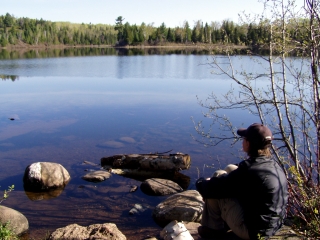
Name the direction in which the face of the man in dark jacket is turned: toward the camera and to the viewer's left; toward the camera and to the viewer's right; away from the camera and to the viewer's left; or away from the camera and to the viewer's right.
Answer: away from the camera and to the viewer's left

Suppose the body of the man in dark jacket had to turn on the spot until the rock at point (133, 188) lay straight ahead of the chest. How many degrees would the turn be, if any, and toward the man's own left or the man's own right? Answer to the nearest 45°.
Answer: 0° — they already face it

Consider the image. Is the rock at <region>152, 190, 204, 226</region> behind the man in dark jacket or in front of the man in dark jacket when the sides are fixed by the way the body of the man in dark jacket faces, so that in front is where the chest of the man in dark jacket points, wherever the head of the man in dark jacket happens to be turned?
in front

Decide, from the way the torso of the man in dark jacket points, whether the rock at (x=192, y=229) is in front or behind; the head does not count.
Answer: in front

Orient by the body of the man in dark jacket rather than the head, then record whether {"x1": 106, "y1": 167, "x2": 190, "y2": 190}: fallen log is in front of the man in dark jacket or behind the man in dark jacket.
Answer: in front

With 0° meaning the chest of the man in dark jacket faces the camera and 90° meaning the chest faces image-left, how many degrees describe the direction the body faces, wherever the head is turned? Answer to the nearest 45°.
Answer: approximately 135°
